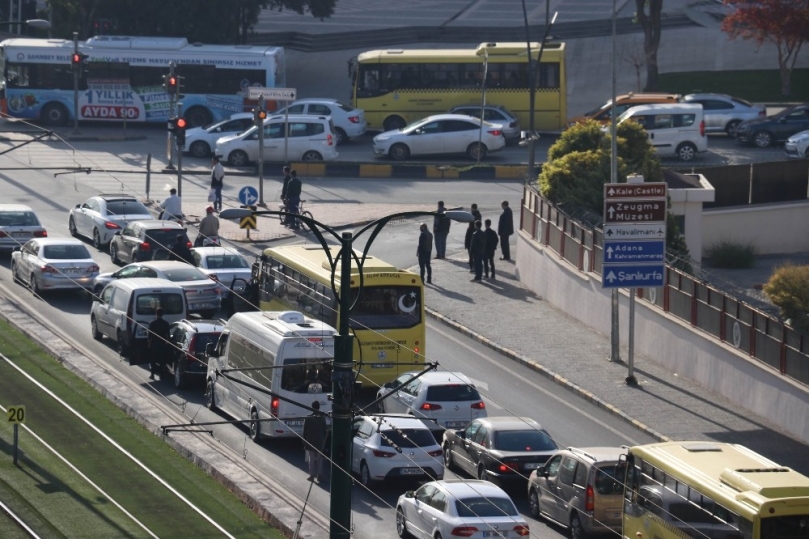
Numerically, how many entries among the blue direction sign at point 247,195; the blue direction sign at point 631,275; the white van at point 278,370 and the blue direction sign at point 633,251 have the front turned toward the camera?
3

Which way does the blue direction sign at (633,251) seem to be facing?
toward the camera

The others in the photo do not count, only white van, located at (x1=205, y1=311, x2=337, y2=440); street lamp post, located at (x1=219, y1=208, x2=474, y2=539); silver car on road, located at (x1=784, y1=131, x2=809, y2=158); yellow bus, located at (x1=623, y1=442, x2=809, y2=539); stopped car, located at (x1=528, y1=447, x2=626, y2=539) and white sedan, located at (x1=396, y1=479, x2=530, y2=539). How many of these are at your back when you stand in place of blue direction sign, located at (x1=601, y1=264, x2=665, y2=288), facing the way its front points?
1

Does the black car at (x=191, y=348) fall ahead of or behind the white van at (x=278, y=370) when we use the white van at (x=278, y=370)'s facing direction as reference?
ahead

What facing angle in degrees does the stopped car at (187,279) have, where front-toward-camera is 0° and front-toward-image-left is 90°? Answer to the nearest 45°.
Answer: approximately 135°

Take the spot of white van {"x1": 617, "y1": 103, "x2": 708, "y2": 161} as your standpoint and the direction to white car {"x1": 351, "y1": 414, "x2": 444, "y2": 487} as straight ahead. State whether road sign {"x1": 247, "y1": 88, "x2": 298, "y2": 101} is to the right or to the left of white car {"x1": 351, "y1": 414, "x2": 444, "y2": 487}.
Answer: right

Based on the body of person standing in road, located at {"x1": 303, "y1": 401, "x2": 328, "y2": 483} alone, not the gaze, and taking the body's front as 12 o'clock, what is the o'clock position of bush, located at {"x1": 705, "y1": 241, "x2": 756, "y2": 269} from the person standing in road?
The bush is roughly at 1 o'clock from the person standing in road.

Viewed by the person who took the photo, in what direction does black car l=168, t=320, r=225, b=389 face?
facing away from the viewer and to the left of the viewer

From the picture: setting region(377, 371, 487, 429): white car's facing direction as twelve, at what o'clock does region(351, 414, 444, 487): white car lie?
region(351, 414, 444, 487): white car is roughly at 8 o'clock from region(377, 371, 487, 429): white car.

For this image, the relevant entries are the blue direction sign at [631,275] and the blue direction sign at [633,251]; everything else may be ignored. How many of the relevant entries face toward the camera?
2

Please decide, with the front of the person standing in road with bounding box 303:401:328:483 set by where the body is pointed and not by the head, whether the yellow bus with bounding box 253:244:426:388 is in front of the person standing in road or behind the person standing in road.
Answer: in front

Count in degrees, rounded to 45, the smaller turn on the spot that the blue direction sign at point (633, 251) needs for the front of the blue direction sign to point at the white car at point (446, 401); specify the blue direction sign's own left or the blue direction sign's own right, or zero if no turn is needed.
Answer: approximately 45° to the blue direction sign's own right

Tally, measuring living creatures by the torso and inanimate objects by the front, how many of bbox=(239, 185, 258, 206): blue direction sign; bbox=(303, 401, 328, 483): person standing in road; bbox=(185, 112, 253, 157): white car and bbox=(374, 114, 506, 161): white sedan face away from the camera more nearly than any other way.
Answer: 1

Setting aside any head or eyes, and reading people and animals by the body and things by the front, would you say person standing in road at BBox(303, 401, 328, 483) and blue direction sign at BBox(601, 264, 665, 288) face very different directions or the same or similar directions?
very different directions

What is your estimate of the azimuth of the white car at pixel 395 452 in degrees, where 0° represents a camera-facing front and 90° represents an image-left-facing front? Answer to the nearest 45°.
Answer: approximately 135°

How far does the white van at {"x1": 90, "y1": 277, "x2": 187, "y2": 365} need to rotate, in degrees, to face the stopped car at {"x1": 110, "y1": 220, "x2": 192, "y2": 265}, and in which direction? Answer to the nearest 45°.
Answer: approximately 45° to its right

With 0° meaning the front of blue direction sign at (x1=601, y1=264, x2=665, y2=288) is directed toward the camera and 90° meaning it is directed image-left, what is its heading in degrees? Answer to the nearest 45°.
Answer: approximately 0°

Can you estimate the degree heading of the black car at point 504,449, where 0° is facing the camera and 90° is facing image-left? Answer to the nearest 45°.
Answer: approximately 135°

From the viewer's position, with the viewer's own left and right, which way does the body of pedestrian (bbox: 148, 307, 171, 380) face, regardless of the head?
facing away from the viewer

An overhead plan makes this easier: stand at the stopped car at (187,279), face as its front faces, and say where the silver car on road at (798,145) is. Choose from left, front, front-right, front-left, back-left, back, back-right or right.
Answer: right
